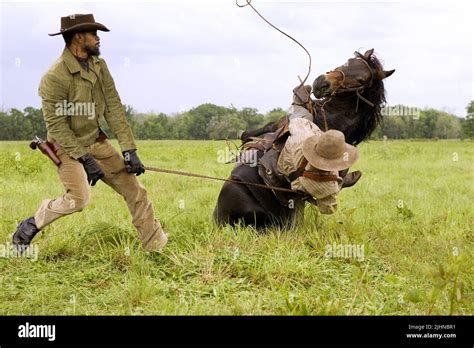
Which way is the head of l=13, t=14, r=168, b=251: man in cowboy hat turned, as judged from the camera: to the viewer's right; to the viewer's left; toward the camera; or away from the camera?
to the viewer's right

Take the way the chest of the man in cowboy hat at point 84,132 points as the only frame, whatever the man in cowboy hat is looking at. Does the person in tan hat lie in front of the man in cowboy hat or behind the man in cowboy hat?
in front

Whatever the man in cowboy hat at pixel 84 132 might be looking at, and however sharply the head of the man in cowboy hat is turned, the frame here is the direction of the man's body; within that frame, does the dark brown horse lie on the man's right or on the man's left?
on the man's left

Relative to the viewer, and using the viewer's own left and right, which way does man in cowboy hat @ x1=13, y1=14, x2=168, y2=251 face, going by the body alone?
facing the viewer and to the right of the viewer
